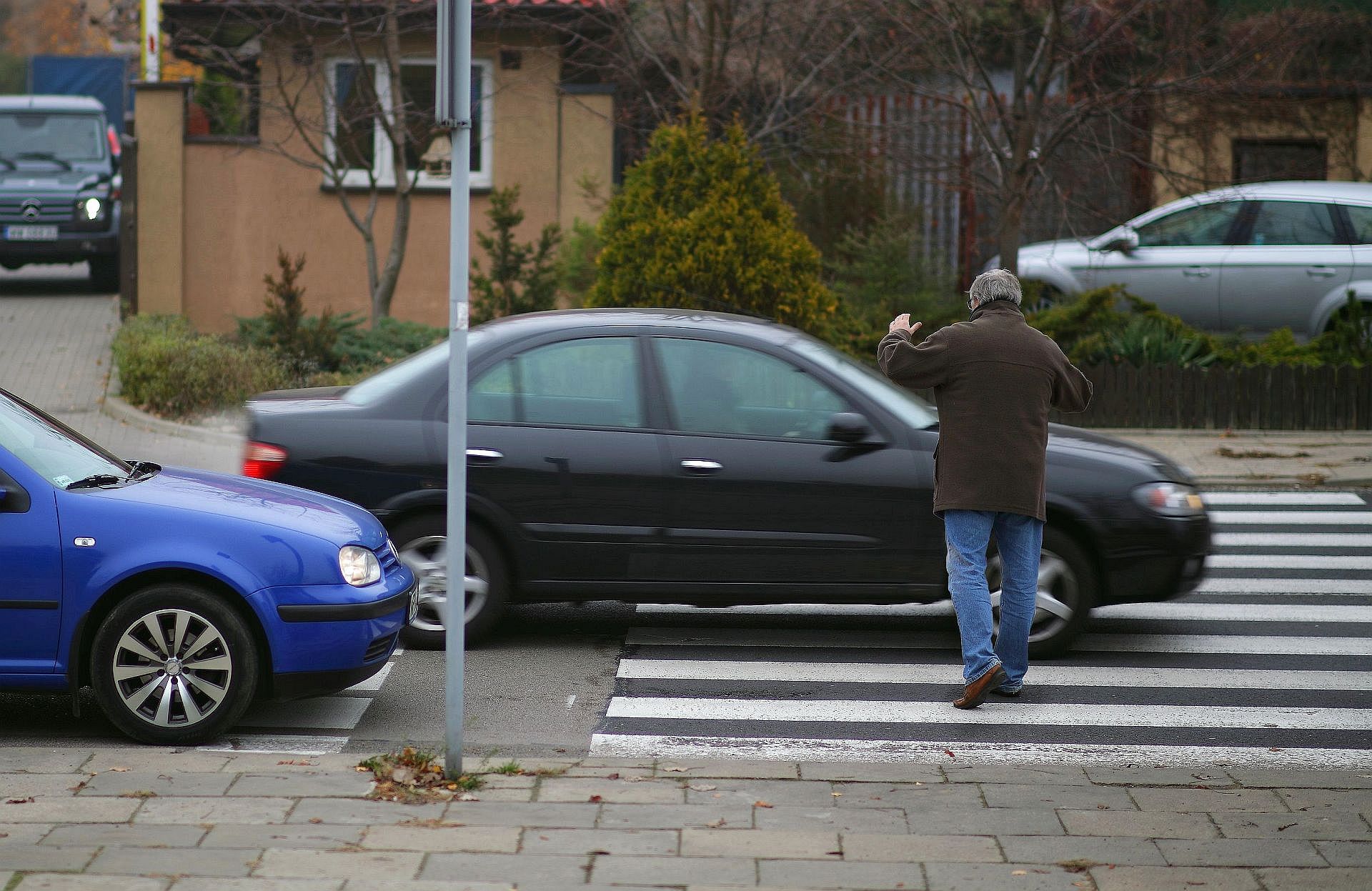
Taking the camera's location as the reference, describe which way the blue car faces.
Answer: facing to the right of the viewer

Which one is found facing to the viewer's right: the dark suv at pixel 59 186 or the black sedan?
the black sedan

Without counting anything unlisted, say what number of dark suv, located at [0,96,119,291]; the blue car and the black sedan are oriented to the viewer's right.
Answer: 2

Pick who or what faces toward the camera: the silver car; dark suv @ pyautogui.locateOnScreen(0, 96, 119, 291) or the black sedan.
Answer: the dark suv

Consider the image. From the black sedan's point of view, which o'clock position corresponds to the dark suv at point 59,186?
The dark suv is roughly at 8 o'clock from the black sedan.

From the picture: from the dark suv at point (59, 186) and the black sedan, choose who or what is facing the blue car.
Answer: the dark suv

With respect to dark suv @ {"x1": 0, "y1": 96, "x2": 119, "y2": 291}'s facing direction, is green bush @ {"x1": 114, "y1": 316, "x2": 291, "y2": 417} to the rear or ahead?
ahead

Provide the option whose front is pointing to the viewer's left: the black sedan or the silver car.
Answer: the silver car

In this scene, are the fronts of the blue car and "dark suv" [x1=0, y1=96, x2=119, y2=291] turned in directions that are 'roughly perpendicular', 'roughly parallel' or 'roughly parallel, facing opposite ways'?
roughly perpendicular

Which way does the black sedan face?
to the viewer's right

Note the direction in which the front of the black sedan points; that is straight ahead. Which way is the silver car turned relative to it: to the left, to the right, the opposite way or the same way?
the opposite way

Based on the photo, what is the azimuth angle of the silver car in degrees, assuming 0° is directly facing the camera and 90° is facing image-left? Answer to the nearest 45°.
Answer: approximately 90°

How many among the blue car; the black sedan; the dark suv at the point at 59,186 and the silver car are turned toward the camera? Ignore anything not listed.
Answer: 1

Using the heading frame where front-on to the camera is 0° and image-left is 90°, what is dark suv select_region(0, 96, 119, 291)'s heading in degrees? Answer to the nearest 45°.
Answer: approximately 0°
